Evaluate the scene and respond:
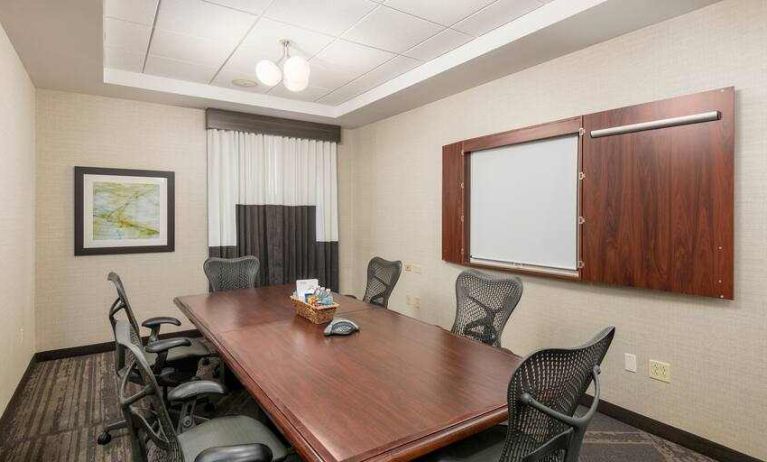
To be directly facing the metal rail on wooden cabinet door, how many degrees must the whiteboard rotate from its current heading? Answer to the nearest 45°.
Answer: approximately 90° to its left

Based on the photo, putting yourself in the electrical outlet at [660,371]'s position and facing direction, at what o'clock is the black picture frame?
The black picture frame is roughly at 1 o'clock from the electrical outlet.

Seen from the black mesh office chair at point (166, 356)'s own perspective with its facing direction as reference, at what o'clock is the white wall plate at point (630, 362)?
The white wall plate is roughly at 1 o'clock from the black mesh office chair.

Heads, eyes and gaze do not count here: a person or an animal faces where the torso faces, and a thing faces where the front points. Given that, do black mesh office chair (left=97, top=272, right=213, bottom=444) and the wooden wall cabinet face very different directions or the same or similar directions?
very different directions

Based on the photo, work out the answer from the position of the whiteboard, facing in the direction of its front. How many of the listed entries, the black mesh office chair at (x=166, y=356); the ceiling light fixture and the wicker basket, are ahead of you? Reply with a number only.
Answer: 3

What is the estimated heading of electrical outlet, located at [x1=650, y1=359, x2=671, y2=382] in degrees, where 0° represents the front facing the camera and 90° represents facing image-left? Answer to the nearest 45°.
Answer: approximately 45°

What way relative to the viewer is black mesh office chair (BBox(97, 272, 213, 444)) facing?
to the viewer's right

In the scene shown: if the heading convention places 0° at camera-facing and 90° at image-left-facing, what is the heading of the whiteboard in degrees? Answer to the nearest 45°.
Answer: approximately 45°

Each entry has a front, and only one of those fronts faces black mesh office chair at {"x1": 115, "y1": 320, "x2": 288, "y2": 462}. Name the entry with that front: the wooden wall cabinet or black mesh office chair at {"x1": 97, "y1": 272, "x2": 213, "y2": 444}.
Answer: the wooden wall cabinet
